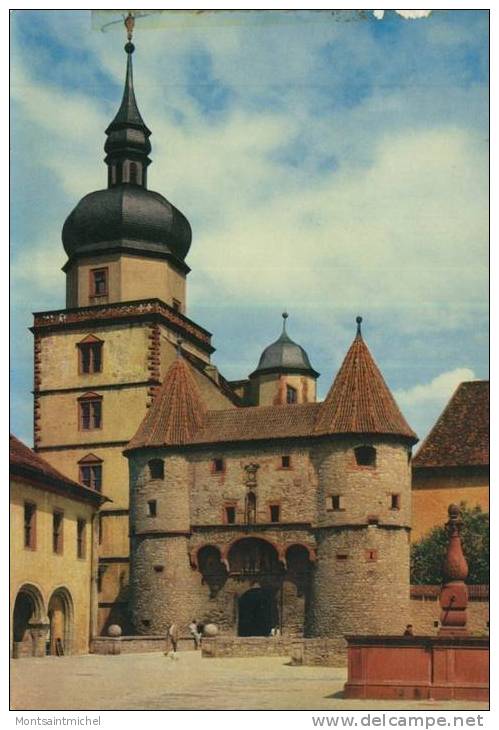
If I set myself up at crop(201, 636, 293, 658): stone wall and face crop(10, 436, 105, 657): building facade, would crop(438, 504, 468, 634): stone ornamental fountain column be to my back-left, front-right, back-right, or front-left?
back-left

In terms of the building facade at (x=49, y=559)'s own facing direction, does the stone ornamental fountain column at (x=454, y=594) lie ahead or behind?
ahead

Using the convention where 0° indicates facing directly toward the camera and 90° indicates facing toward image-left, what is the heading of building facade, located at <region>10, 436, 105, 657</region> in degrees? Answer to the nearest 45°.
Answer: approximately 315°

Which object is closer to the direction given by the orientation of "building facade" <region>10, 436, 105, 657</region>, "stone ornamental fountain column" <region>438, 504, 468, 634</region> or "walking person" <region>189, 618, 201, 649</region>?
the stone ornamental fountain column
